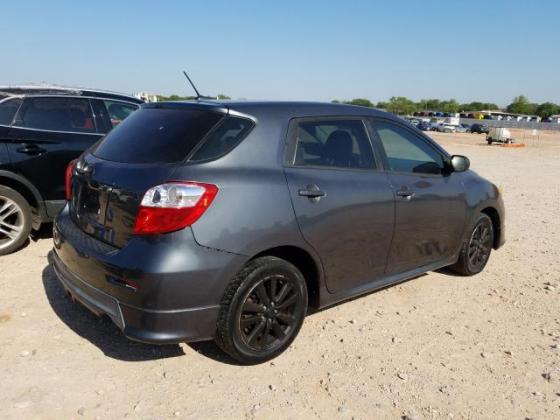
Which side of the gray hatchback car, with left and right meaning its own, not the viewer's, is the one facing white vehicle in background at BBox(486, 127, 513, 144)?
front

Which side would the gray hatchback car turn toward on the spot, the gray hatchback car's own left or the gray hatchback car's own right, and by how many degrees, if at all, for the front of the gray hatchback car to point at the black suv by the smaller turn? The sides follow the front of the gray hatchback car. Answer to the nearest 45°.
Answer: approximately 90° to the gray hatchback car's own left

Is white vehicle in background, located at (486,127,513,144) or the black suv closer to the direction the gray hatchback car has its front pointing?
the white vehicle in background

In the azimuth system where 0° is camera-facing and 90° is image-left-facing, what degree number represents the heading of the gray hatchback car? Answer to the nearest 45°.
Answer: approximately 225°
